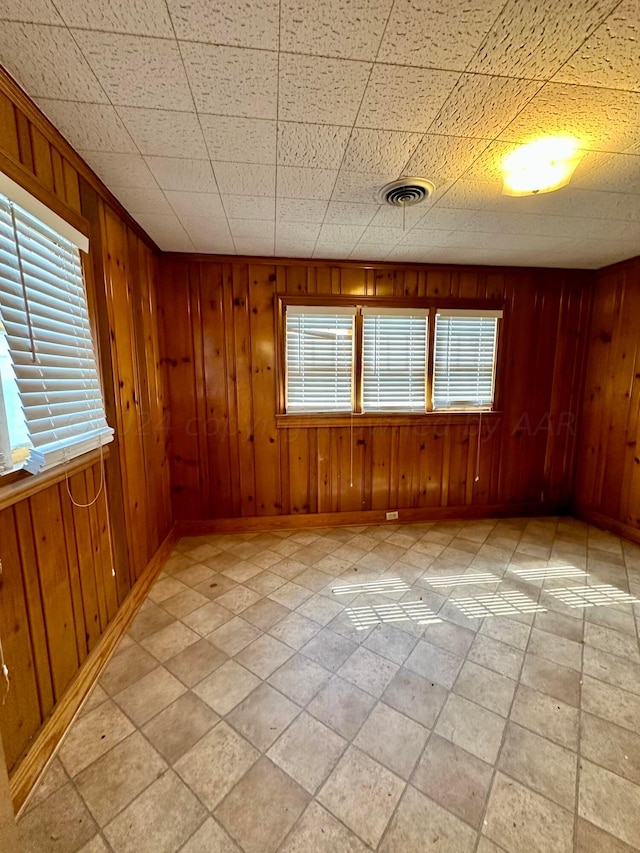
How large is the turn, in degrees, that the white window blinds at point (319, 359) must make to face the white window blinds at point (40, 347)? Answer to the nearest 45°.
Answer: approximately 45° to its right

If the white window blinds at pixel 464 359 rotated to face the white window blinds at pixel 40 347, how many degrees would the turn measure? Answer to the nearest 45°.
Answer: approximately 45° to its right

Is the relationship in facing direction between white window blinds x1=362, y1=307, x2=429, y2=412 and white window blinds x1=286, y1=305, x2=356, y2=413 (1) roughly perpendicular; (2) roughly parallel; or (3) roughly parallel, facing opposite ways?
roughly parallel

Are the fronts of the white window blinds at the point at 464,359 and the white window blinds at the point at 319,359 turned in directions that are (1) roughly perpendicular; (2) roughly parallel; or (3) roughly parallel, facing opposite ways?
roughly parallel

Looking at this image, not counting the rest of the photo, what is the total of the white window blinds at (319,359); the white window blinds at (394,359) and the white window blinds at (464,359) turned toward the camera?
3

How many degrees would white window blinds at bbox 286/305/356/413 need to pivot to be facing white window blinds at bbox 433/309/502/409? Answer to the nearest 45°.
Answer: approximately 90° to its left

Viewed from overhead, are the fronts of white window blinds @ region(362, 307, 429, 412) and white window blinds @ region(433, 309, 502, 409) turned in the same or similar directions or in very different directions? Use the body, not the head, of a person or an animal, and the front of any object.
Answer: same or similar directions

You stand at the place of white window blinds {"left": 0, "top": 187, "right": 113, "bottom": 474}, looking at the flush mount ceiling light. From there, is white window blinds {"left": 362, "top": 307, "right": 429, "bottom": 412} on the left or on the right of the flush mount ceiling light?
left

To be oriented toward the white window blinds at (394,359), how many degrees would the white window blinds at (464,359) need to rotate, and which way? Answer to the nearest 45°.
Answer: approximately 45° to its right

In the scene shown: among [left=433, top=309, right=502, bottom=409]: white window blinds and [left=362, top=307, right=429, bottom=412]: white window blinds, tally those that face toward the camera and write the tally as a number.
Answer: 2

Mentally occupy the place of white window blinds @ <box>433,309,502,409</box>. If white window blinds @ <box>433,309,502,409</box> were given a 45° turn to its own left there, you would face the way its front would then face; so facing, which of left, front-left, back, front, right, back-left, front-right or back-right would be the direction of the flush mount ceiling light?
front-right

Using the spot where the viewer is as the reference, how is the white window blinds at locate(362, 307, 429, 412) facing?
facing the viewer

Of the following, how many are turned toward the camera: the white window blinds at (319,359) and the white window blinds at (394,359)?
2

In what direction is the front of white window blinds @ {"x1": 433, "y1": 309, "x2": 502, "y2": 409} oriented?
toward the camera
